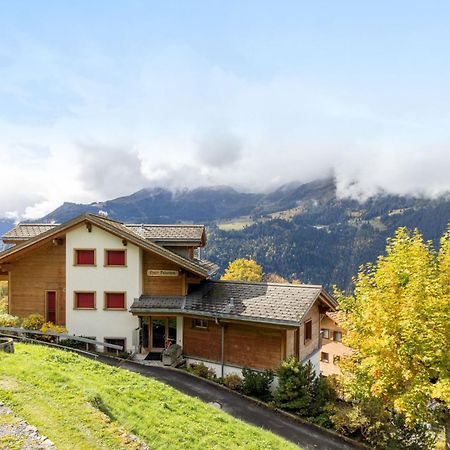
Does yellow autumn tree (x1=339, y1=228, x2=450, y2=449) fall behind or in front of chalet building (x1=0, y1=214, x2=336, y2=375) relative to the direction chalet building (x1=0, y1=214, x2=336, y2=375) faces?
in front

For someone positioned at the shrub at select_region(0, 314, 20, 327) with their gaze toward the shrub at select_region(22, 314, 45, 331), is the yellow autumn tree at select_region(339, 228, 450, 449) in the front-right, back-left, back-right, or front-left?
front-right

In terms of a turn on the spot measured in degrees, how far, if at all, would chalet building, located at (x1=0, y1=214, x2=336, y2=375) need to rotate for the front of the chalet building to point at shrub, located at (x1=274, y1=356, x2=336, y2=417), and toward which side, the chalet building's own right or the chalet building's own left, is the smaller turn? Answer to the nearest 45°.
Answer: approximately 45° to the chalet building's own left

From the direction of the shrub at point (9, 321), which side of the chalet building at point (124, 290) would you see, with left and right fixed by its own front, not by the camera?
right

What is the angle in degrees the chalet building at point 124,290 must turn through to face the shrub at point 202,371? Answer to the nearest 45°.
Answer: approximately 45° to its left

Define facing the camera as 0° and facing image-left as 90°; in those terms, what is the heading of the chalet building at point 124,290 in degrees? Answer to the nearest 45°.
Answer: approximately 0°

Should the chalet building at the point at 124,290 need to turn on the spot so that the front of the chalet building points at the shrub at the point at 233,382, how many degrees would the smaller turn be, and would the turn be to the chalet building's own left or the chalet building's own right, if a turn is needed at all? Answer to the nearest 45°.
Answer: approximately 45° to the chalet building's own left
